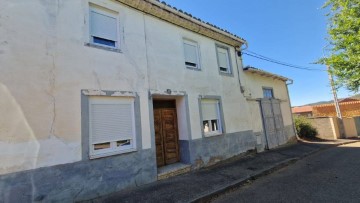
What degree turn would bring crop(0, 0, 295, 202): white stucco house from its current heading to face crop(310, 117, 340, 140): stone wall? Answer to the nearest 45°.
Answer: approximately 90° to its left

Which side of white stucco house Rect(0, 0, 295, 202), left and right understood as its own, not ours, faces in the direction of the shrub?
left

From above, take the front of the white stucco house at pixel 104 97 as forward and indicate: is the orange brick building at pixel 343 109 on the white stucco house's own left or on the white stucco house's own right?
on the white stucco house's own left

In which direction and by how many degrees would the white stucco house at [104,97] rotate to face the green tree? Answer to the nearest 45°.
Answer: approximately 45° to its left

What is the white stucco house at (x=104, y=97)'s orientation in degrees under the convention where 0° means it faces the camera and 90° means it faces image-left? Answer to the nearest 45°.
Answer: approximately 315°
